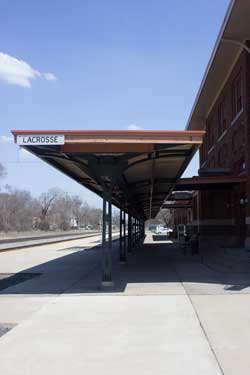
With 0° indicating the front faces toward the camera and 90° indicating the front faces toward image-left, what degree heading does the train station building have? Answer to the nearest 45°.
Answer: approximately 90°
